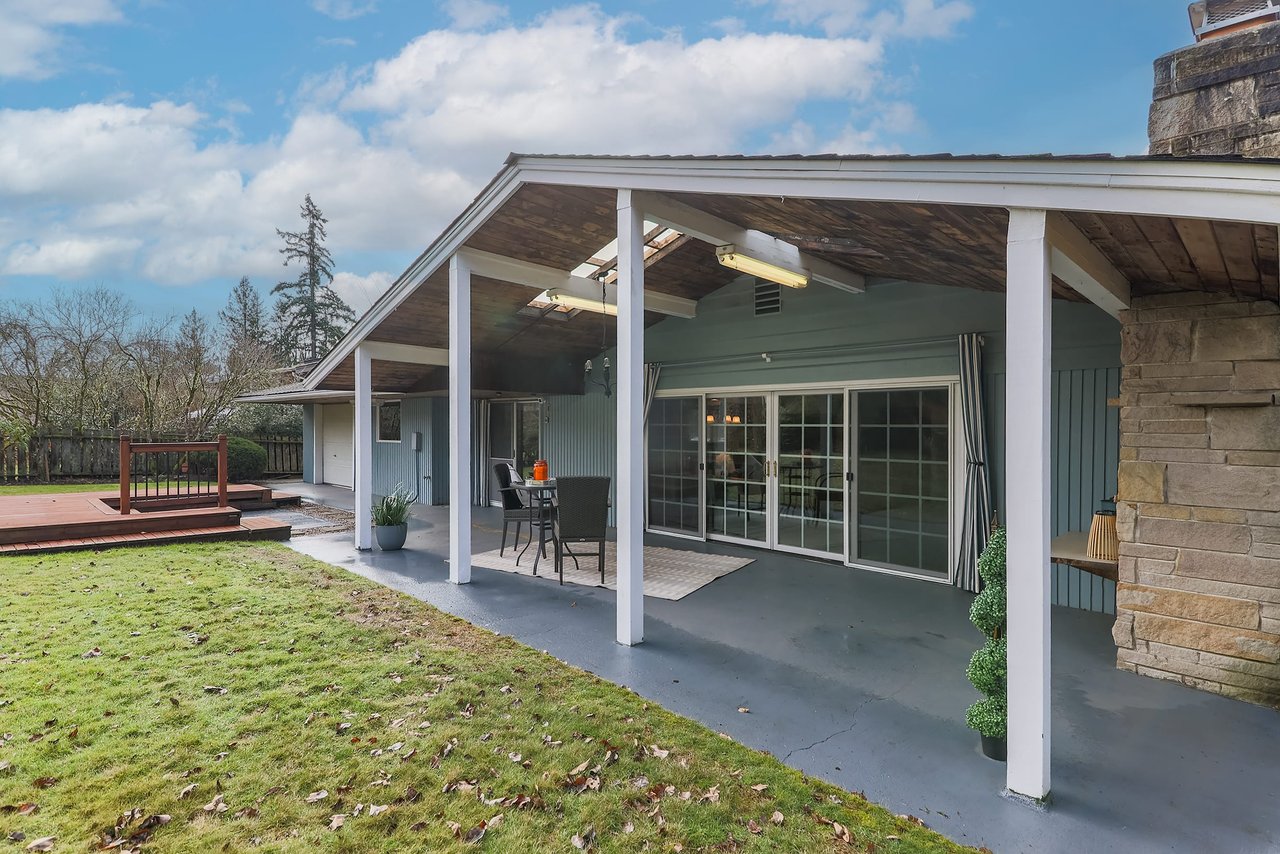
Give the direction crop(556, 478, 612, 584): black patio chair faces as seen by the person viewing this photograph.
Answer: facing away from the viewer

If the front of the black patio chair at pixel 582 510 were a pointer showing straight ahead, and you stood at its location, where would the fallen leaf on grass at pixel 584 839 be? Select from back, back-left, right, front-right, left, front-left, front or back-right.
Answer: back

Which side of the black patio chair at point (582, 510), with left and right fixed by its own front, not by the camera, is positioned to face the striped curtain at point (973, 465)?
right

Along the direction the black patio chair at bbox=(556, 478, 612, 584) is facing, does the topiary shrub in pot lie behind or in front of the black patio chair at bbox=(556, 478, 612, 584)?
behind

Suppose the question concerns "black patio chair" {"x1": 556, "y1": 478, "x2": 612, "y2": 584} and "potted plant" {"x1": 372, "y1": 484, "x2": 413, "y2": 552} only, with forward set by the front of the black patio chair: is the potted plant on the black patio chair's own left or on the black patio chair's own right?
on the black patio chair's own left

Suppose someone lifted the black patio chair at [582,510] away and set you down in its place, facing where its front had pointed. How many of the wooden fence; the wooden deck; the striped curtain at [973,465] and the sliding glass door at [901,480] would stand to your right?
2

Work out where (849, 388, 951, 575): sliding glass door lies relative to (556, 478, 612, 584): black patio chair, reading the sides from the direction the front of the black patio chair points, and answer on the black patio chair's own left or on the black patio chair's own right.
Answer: on the black patio chair's own right

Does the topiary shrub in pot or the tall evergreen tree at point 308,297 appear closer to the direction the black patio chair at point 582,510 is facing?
the tall evergreen tree

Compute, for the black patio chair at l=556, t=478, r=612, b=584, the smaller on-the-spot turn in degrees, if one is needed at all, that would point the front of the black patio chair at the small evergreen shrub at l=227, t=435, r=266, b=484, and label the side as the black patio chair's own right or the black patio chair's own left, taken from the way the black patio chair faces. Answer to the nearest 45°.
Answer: approximately 45° to the black patio chair's own left
